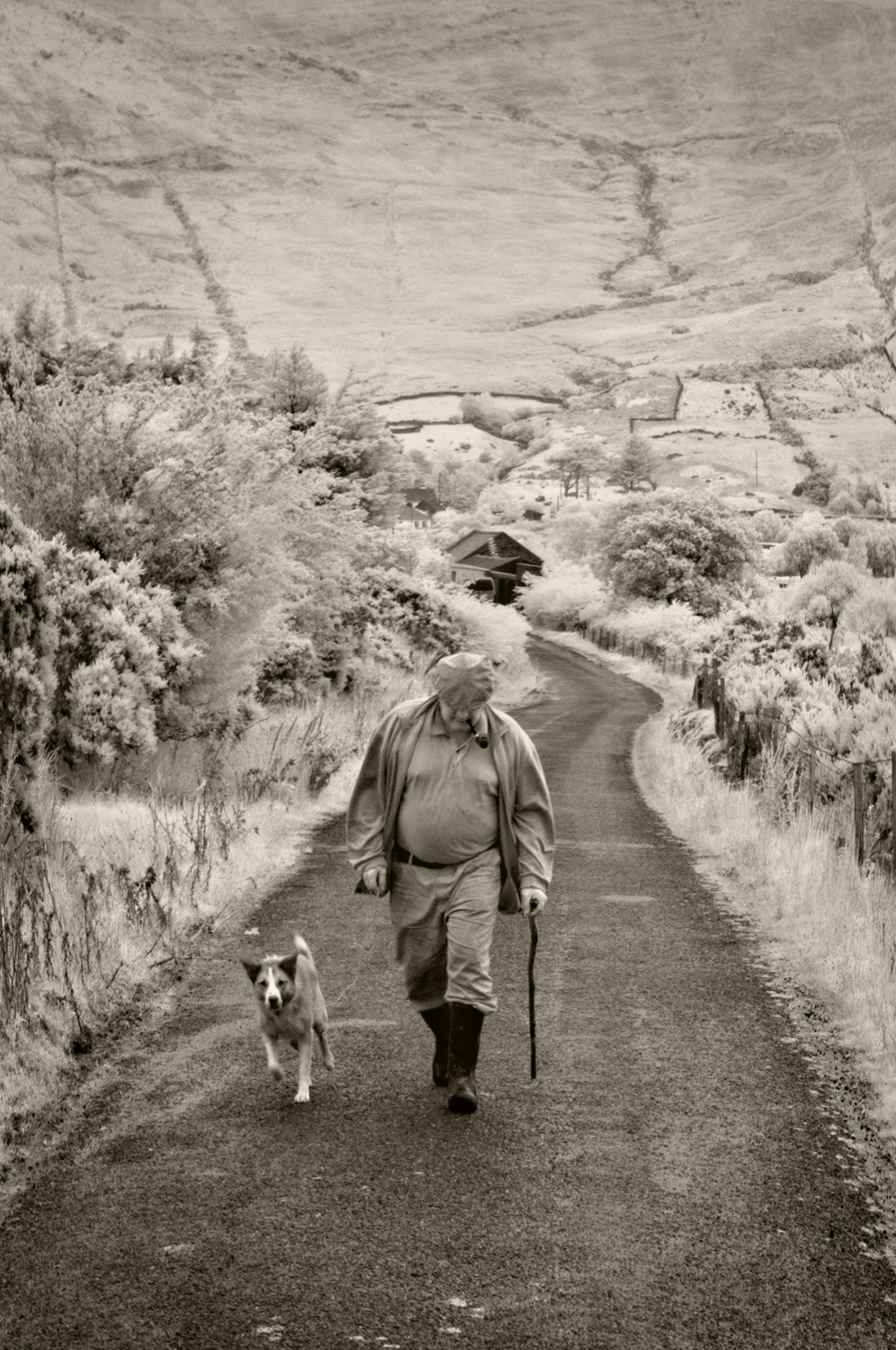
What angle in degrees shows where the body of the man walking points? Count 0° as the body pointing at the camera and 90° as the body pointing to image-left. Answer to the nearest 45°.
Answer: approximately 0°

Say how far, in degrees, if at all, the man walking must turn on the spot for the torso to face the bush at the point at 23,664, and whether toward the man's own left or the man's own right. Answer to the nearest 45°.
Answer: approximately 135° to the man's own right

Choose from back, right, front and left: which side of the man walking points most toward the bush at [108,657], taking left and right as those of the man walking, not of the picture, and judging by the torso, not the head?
back

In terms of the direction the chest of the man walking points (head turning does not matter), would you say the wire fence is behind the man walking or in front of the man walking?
behind

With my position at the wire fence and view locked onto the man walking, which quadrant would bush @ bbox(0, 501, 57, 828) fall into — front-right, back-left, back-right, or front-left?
front-right

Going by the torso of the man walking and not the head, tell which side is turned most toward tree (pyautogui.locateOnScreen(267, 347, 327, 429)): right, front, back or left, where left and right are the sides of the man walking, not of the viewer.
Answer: back

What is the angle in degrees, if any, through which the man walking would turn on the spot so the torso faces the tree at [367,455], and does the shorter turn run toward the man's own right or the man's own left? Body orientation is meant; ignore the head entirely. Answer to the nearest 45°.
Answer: approximately 180°
